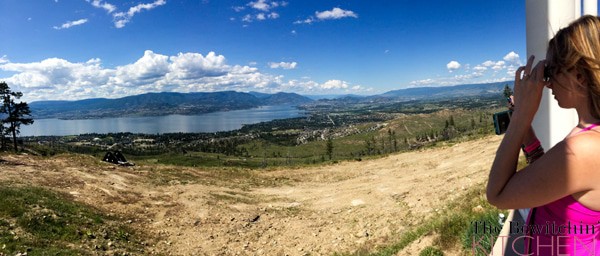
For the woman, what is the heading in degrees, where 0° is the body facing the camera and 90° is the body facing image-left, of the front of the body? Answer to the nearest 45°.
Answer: approximately 90°

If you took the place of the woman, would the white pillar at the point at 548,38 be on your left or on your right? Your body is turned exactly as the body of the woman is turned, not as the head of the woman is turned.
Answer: on your right

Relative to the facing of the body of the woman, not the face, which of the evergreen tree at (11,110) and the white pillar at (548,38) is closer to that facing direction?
the evergreen tree
